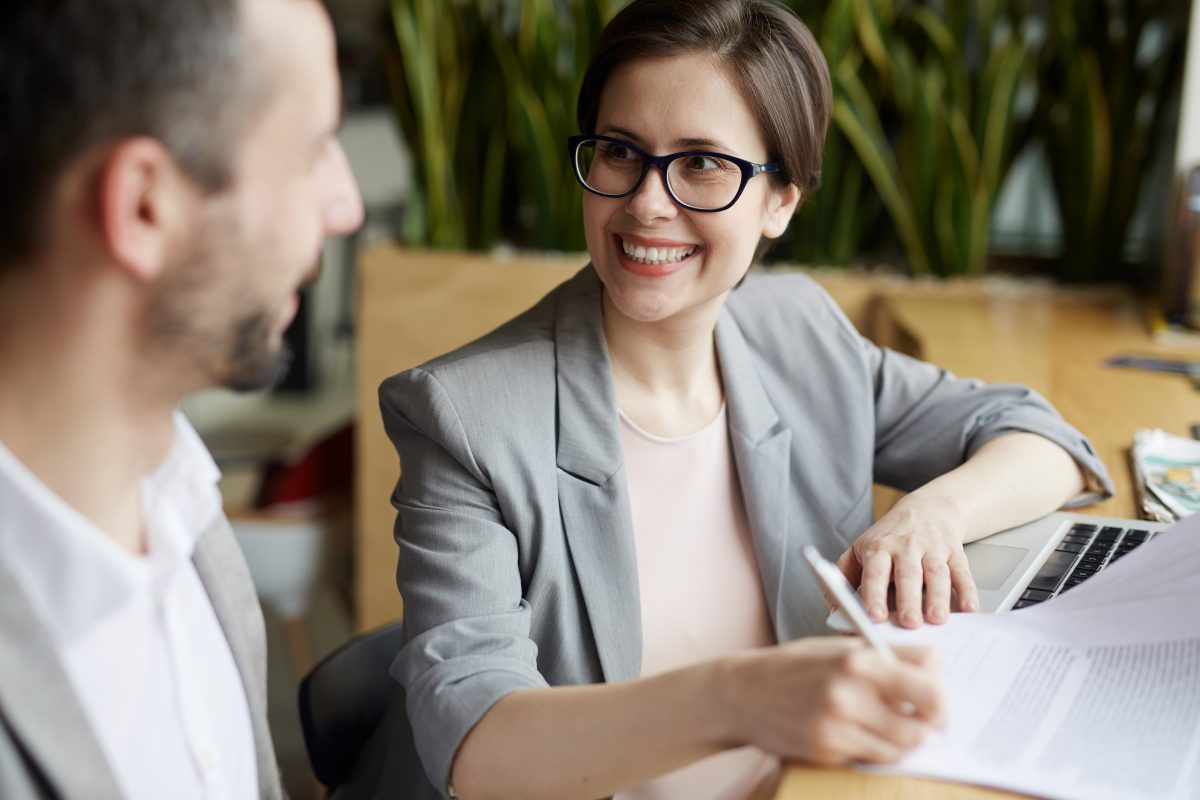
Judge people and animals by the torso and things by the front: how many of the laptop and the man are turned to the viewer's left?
1

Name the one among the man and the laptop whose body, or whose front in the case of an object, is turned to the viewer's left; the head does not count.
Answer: the laptop

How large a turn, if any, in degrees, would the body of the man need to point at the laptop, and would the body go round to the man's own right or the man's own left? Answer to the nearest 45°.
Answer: approximately 45° to the man's own left

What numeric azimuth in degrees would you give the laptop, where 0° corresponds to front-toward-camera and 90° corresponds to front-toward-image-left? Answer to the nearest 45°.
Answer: approximately 90°

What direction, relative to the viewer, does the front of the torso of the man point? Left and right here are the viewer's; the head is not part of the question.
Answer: facing the viewer and to the right of the viewer

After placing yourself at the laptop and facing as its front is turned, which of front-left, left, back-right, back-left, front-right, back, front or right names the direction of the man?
front-left

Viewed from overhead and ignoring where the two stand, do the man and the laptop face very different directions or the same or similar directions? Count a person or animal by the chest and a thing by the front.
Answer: very different directions

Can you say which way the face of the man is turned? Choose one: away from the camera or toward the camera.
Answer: away from the camera

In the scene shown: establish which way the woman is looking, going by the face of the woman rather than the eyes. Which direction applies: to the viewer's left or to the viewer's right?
to the viewer's left
